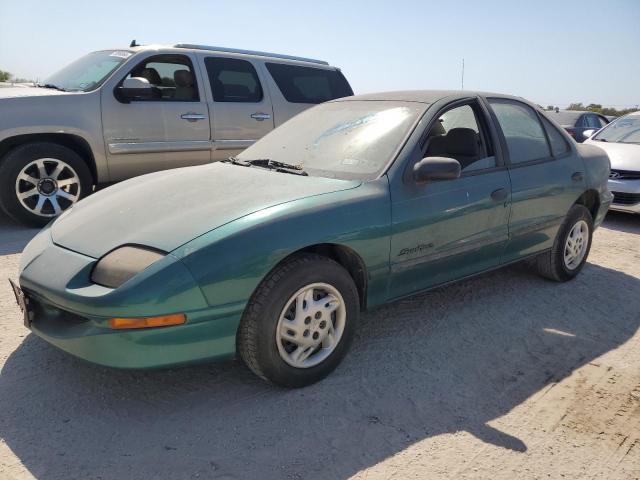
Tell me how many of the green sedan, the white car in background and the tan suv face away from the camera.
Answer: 0

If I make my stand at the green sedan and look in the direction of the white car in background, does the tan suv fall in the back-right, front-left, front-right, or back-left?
front-left

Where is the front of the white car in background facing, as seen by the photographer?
facing the viewer and to the left of the viewer

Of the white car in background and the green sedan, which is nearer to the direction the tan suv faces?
the green sedan

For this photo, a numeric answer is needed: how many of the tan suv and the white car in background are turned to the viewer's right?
0

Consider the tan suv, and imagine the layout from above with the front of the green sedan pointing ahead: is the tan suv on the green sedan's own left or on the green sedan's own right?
on the green sedan's own right

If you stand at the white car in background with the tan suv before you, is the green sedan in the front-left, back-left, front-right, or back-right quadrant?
front-left

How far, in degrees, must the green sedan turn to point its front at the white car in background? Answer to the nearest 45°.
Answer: approximately 180°

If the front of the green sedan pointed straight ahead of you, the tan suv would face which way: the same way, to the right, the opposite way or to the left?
the same way

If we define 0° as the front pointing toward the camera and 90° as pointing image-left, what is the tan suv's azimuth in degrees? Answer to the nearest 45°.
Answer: approximately 45°

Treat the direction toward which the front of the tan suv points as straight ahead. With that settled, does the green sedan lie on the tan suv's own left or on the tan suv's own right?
on the tan suv's own left

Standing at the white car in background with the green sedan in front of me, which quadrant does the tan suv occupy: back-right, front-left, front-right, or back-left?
front-right
